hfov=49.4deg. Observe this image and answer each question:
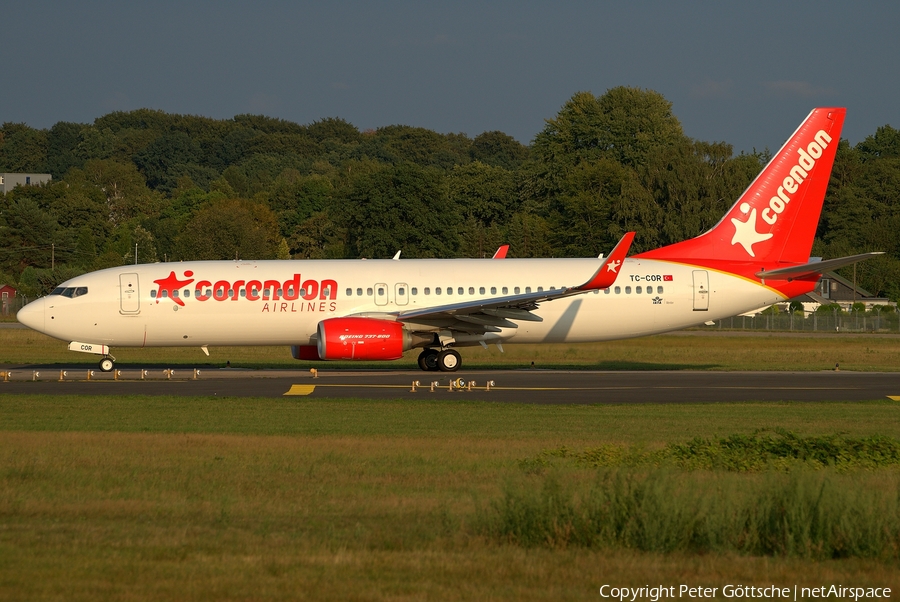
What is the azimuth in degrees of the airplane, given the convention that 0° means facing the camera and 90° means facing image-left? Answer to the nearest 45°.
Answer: approximately 90°

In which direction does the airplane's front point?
to the viewer's left
